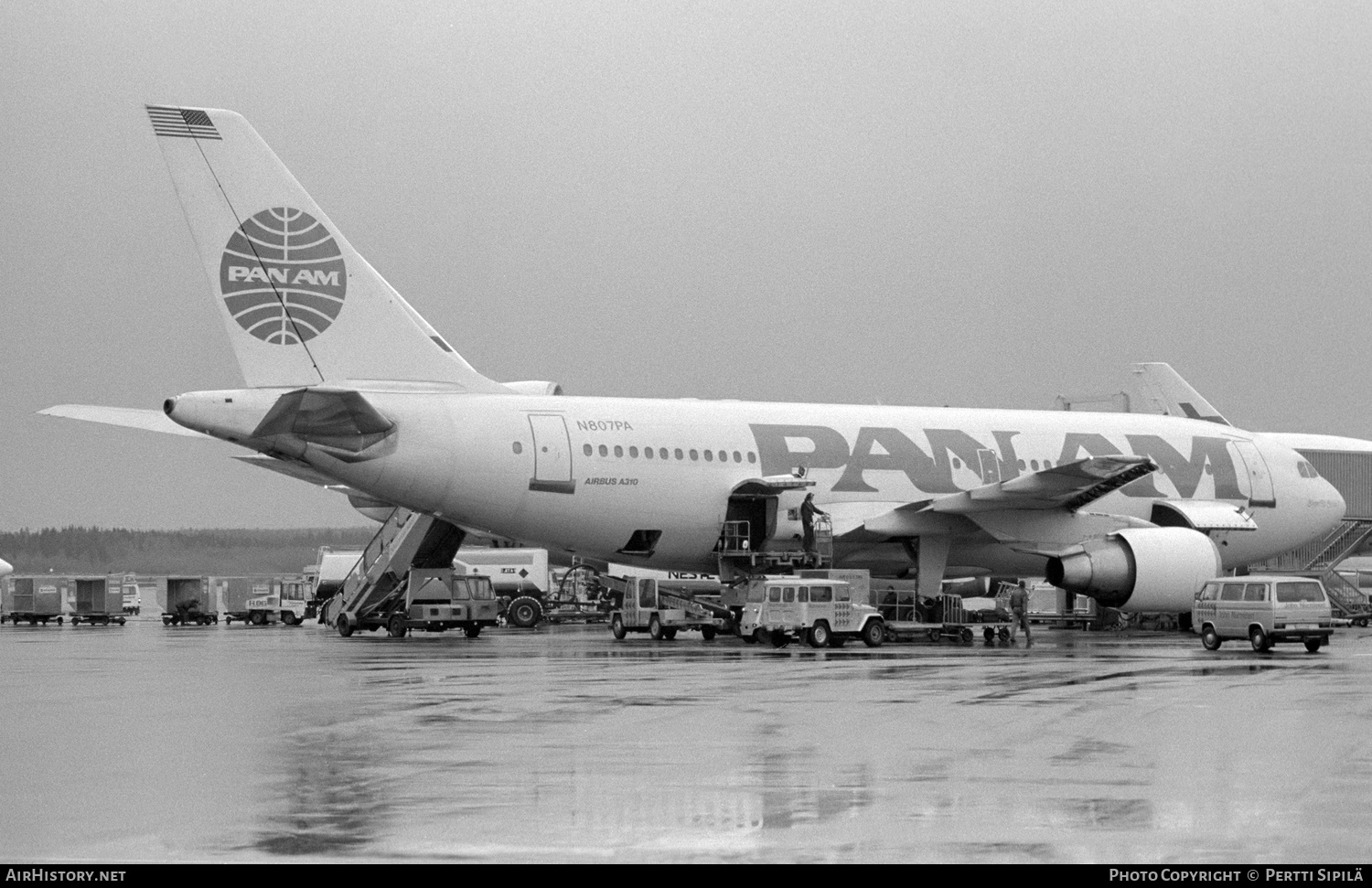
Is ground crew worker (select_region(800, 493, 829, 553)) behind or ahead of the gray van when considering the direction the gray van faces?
ahead

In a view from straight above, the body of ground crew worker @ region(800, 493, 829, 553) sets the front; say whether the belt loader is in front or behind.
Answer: behind

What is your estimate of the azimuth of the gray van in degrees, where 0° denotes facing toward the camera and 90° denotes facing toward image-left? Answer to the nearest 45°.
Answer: approximately 135°

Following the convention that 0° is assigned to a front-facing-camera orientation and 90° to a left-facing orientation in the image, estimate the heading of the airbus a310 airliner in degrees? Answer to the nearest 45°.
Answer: approximately 225°
